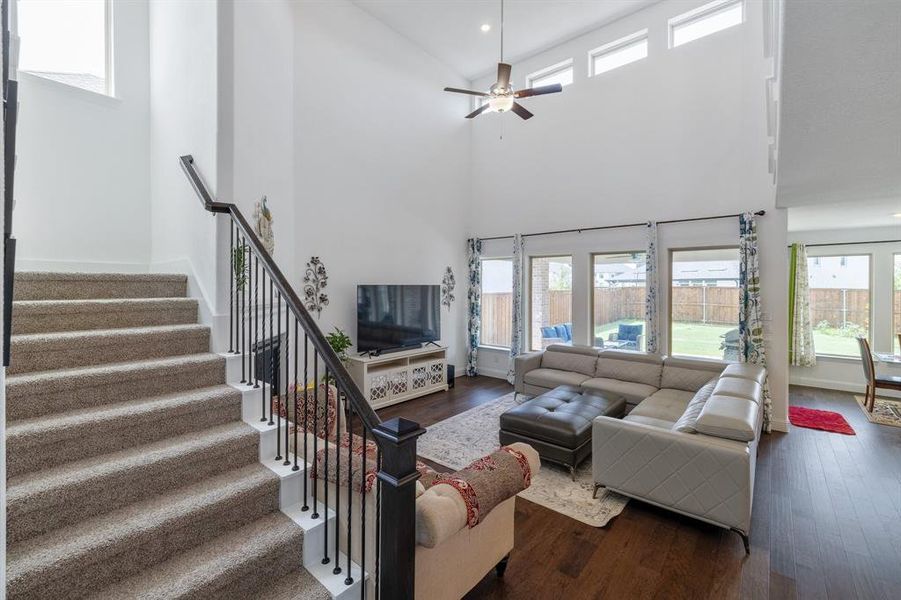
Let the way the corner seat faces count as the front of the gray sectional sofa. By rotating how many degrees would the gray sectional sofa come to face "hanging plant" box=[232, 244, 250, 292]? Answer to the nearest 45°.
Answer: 0° — it already faces it

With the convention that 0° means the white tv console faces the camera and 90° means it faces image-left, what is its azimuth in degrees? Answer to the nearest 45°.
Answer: approximately 315°

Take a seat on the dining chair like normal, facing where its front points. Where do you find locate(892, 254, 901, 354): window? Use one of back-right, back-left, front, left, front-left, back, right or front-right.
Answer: left

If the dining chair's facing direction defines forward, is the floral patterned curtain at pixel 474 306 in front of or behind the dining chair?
behind

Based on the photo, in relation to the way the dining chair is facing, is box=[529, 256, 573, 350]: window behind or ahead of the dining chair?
behind

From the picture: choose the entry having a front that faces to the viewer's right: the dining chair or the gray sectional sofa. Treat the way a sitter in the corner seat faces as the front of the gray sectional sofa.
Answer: the dining chair

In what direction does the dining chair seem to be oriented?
to the viewer's right

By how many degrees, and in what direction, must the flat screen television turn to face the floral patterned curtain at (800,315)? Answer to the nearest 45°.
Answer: approximately 45° to its left

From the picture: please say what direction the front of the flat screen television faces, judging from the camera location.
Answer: facing the viewer and to the right of the viewer

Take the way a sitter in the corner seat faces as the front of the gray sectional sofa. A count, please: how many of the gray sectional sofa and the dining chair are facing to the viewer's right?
1

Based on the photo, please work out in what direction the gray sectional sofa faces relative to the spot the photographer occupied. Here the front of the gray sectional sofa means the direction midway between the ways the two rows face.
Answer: facing the viewer and to the left of the viewer

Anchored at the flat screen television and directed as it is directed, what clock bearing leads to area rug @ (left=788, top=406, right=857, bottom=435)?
The area rug is roughly at 11 o'clock from the flat screen television.

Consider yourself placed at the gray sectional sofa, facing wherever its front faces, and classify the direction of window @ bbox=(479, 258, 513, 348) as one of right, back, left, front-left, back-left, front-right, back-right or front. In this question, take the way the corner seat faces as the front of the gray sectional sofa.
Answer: right

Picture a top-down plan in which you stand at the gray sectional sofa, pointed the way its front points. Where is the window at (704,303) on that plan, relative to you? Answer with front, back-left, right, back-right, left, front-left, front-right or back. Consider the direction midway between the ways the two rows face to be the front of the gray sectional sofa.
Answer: back-right
